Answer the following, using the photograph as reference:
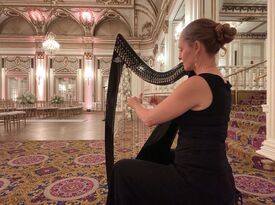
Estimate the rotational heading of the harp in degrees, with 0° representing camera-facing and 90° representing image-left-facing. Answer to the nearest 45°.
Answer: approximately 90°

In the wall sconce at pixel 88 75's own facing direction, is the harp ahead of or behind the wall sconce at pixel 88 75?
ahead

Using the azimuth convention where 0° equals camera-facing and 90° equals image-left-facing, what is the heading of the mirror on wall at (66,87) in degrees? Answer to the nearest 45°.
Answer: approximately 0°

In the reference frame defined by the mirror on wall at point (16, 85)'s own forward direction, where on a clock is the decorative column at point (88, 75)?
The decorative column is roughly at 10 o'clock from the mirror on wall.

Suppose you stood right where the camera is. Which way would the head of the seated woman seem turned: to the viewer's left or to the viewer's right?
to the viewer's left

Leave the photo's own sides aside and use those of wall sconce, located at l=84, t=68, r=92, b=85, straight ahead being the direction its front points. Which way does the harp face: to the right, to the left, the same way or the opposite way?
to the right

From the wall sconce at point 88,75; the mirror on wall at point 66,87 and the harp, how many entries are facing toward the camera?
2

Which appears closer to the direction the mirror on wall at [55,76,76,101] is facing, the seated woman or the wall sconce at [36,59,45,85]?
the seated woman

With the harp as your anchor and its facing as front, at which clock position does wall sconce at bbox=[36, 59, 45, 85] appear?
The wall sconce is roughly at 2 o'clock from the harp.

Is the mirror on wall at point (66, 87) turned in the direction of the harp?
yes

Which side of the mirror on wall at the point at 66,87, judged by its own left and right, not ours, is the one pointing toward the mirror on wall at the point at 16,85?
right

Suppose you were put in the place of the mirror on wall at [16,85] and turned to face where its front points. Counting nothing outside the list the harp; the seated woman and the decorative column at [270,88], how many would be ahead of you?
3

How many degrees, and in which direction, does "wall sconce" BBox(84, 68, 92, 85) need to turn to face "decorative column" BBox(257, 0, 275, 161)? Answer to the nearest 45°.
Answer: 0° — it already faces it
